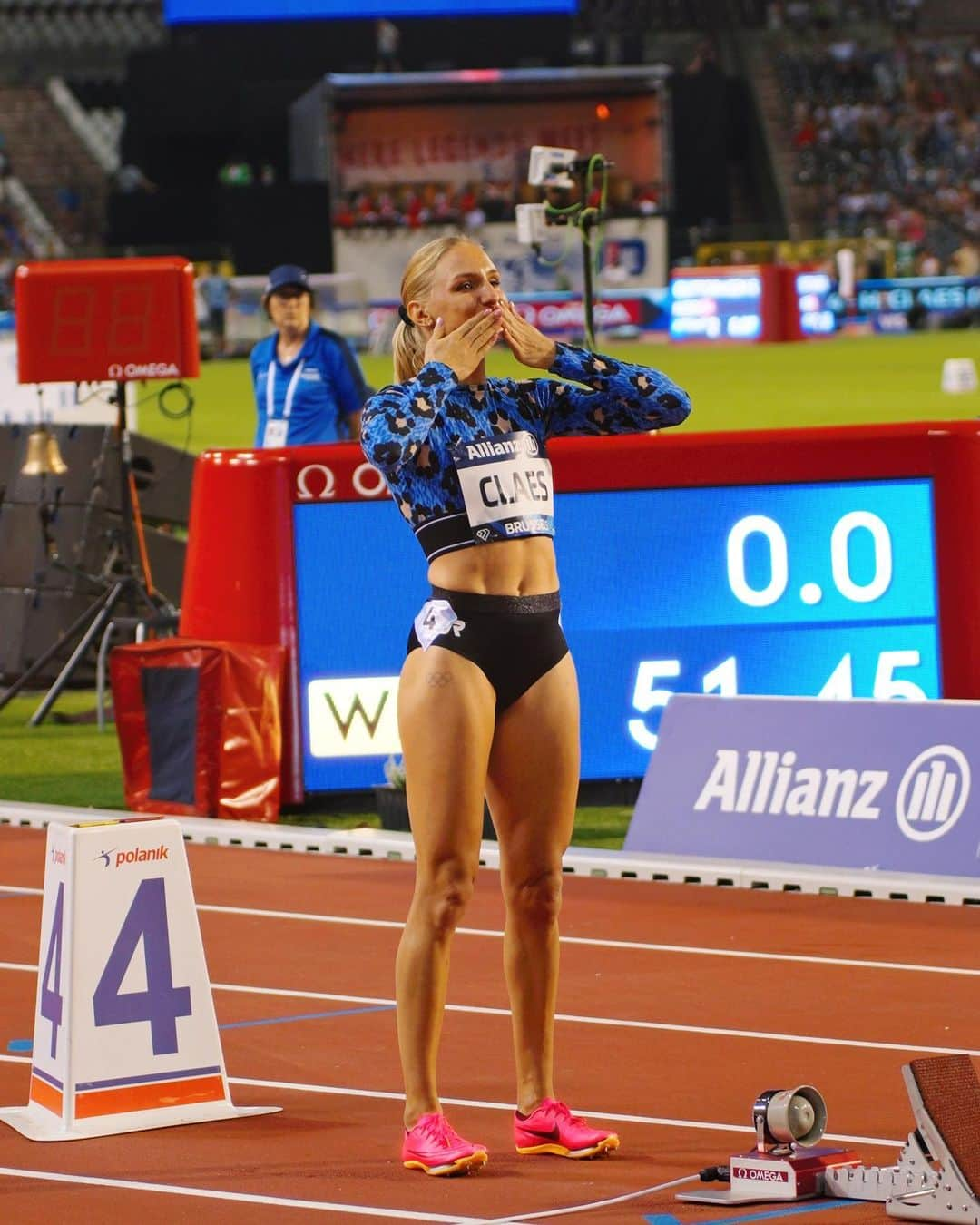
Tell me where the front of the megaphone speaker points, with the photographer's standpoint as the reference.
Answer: facing the viewer and to the right of the viewer

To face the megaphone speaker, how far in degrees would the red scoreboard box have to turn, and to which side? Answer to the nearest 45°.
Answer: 0° — it already faces it

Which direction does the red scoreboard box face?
toward the camera

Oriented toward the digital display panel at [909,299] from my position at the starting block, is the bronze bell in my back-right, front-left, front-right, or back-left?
front-left

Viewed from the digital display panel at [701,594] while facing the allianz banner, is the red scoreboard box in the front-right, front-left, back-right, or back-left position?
back-right

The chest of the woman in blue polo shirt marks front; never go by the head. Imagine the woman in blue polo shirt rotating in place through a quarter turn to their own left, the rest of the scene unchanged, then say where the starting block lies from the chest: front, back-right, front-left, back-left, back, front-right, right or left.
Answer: front-right

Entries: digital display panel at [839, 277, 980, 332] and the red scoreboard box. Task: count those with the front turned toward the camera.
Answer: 2

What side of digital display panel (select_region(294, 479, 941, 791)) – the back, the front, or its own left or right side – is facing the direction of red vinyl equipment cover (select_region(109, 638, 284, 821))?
right

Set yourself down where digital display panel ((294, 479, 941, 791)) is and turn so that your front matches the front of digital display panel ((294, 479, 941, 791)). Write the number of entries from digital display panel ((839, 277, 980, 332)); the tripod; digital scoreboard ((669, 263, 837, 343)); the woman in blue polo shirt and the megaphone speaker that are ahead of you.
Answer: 1

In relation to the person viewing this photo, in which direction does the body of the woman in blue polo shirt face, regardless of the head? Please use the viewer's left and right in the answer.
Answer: facing the viewer and to the left of the viewer

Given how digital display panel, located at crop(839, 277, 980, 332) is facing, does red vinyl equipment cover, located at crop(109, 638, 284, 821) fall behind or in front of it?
in front

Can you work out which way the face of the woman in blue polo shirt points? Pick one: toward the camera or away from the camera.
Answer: toward the camera

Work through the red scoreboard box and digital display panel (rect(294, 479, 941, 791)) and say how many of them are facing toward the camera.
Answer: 2

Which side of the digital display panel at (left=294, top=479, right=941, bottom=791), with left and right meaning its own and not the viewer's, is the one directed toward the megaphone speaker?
front

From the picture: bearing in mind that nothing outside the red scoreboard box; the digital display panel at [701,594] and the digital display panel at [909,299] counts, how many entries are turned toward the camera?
3
